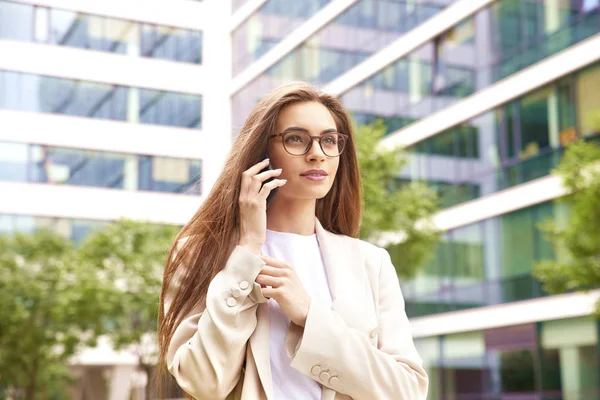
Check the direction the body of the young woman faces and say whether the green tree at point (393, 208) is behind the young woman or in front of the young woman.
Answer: behind

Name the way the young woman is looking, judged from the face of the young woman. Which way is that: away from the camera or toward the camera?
toward the camera

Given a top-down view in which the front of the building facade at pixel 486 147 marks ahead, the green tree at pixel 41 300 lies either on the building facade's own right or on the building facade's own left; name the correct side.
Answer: on the building facade's own right

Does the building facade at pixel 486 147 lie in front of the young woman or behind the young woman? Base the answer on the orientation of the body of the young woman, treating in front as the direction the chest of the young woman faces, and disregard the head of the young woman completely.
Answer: behind

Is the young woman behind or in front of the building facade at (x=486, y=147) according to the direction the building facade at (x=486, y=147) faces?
in front

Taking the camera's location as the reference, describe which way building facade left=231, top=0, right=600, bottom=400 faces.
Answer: facing the viewer and to the left of the viewer

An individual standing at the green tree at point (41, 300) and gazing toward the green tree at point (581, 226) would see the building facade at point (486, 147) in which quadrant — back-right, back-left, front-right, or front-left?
front-left

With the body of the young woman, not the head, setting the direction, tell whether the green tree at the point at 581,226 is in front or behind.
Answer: behind

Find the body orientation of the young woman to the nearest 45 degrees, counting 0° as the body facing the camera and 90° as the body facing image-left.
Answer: approximately 0°

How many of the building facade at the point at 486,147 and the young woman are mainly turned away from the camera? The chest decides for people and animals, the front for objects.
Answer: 0
